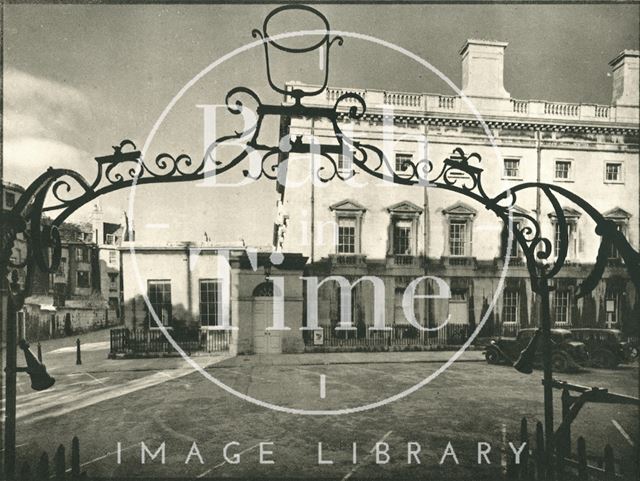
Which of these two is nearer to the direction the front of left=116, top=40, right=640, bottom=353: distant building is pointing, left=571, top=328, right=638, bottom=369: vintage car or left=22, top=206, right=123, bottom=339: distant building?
the vintage car

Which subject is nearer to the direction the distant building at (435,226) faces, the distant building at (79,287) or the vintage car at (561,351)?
the vintage car

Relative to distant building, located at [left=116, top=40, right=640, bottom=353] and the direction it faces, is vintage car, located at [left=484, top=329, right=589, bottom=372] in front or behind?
in front

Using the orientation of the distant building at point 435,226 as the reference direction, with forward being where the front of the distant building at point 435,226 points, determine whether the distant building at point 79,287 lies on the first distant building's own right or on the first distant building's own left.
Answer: on the first distant building's own right

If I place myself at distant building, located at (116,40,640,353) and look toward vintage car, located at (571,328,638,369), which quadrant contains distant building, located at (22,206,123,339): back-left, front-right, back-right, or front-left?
back-right

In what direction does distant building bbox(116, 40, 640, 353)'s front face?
toward the camera

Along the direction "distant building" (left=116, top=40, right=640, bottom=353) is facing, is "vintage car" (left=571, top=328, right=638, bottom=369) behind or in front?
in front
